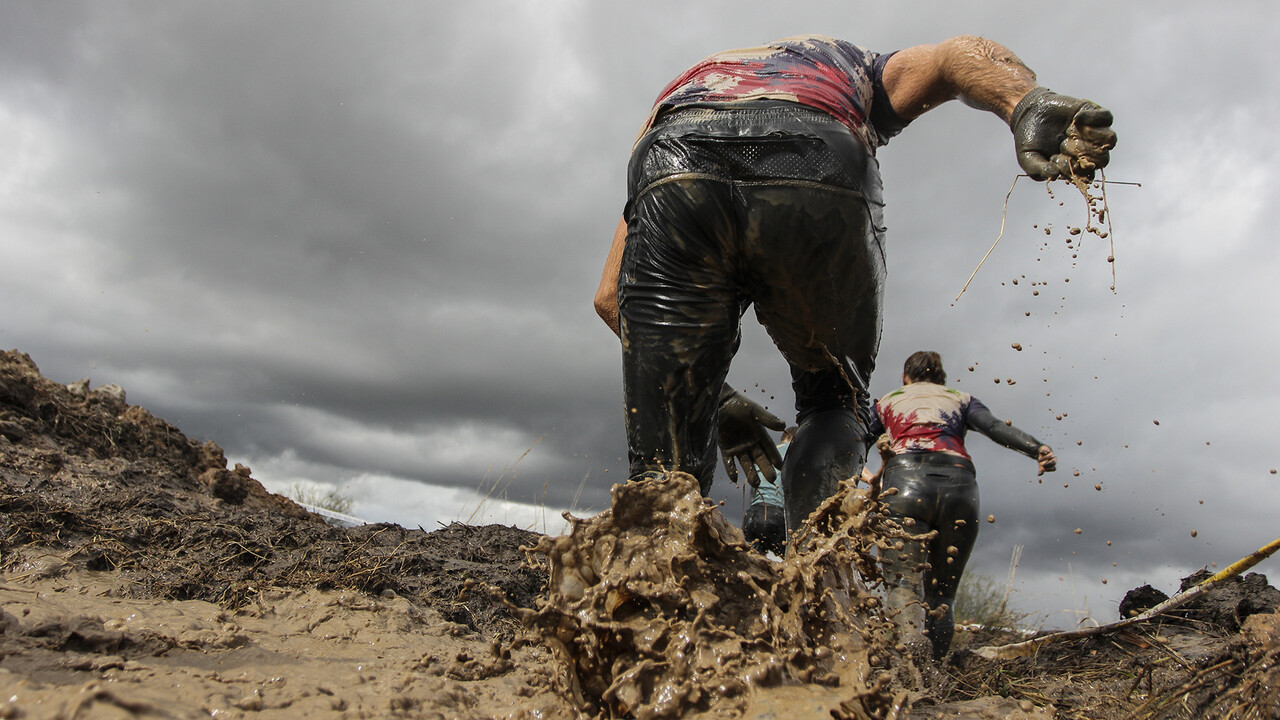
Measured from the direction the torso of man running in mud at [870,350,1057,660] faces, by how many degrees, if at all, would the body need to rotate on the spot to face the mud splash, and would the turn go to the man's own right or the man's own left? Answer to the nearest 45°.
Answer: approximately 180°

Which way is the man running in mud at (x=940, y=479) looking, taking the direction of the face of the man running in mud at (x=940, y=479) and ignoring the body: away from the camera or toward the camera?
away from the camera

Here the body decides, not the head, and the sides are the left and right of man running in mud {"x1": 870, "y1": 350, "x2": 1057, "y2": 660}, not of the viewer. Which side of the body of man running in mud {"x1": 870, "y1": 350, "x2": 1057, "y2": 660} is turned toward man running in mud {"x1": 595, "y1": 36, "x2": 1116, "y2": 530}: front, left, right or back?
back

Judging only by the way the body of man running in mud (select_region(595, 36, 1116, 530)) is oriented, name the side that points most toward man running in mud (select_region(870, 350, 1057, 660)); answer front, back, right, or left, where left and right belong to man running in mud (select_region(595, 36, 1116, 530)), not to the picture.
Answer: front

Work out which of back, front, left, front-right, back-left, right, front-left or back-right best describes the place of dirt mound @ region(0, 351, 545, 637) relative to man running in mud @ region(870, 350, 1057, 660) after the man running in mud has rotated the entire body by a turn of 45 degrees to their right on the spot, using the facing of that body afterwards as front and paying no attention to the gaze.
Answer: back

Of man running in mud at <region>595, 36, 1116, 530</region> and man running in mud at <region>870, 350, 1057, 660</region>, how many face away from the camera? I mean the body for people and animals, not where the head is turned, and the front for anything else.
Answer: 2

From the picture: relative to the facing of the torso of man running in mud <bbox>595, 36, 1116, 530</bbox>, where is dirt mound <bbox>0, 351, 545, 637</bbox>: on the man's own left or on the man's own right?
on the man's own left

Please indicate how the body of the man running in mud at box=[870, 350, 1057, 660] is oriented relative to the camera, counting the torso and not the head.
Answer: away from the camera

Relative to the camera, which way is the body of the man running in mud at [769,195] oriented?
away from the camera
